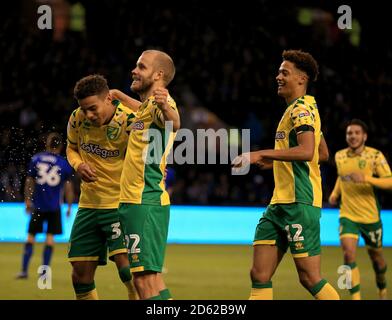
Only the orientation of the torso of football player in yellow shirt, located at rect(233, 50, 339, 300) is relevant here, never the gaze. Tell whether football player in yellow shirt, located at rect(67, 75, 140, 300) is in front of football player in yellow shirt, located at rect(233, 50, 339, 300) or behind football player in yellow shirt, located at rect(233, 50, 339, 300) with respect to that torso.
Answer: in front

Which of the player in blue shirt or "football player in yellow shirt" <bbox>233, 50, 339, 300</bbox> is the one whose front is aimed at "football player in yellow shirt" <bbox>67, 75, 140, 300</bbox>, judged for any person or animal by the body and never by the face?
"football player in yellow shirt" <bbox>233, 50, 339, 300</bbox>

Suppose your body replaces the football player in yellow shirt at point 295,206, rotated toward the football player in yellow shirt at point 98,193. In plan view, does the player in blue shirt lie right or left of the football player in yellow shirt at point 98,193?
right

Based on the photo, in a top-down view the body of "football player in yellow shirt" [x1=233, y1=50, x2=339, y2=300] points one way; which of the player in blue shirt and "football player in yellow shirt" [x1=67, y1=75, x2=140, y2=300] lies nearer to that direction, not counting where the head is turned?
the football player in yellow shirt

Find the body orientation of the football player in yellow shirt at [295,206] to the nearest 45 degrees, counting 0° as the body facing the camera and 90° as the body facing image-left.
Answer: approximately 90°

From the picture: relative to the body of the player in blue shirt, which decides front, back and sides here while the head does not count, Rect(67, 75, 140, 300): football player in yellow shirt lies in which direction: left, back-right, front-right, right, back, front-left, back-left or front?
back

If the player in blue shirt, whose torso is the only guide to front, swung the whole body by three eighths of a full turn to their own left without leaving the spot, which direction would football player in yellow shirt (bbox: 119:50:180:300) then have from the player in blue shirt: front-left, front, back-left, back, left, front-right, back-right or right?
front-left

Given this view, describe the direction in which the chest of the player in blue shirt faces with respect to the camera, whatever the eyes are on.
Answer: away from the camera

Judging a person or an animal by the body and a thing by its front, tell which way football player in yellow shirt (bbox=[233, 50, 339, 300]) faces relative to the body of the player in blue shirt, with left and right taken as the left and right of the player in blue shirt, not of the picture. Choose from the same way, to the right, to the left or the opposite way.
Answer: to the left
